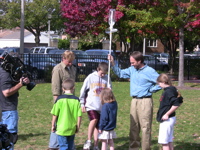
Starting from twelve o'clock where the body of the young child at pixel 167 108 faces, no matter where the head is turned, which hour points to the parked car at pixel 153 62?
The parked car is roughly at 3 o'clock from the young child.

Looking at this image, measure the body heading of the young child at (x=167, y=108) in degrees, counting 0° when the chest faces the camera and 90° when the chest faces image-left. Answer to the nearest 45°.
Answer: approximately 90°

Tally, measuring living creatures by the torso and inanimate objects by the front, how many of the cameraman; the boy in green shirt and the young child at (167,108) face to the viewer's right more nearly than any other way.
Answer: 1

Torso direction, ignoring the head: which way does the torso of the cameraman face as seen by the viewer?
to the viewer's right

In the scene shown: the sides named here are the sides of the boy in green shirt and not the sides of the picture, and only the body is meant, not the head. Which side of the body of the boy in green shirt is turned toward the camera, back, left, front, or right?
back

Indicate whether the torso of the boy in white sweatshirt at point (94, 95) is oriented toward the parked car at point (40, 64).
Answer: no

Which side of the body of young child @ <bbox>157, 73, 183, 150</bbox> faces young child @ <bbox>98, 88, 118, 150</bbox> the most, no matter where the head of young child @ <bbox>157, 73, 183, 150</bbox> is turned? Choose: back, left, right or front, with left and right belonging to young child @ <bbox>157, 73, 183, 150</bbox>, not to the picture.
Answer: front

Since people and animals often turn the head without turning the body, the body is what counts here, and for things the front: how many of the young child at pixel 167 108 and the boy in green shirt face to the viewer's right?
0

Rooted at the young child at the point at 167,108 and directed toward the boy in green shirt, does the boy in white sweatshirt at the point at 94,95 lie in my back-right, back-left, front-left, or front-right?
front-right

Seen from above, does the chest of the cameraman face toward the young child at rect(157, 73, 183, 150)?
yes

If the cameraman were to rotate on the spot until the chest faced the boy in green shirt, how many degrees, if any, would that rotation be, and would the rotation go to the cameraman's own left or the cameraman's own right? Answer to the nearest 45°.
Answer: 0° — they already face them

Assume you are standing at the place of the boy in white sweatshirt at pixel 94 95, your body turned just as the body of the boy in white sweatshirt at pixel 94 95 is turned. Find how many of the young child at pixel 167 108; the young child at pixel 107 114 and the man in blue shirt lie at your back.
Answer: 0

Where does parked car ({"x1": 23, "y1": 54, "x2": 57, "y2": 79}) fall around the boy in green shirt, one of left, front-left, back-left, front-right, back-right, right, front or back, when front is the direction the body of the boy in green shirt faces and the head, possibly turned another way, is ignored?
front

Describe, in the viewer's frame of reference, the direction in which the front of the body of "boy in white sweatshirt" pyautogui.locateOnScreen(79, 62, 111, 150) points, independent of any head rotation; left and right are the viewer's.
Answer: facing the viewer and to the right of the viewer

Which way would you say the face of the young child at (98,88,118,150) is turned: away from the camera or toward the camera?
away from the camera
